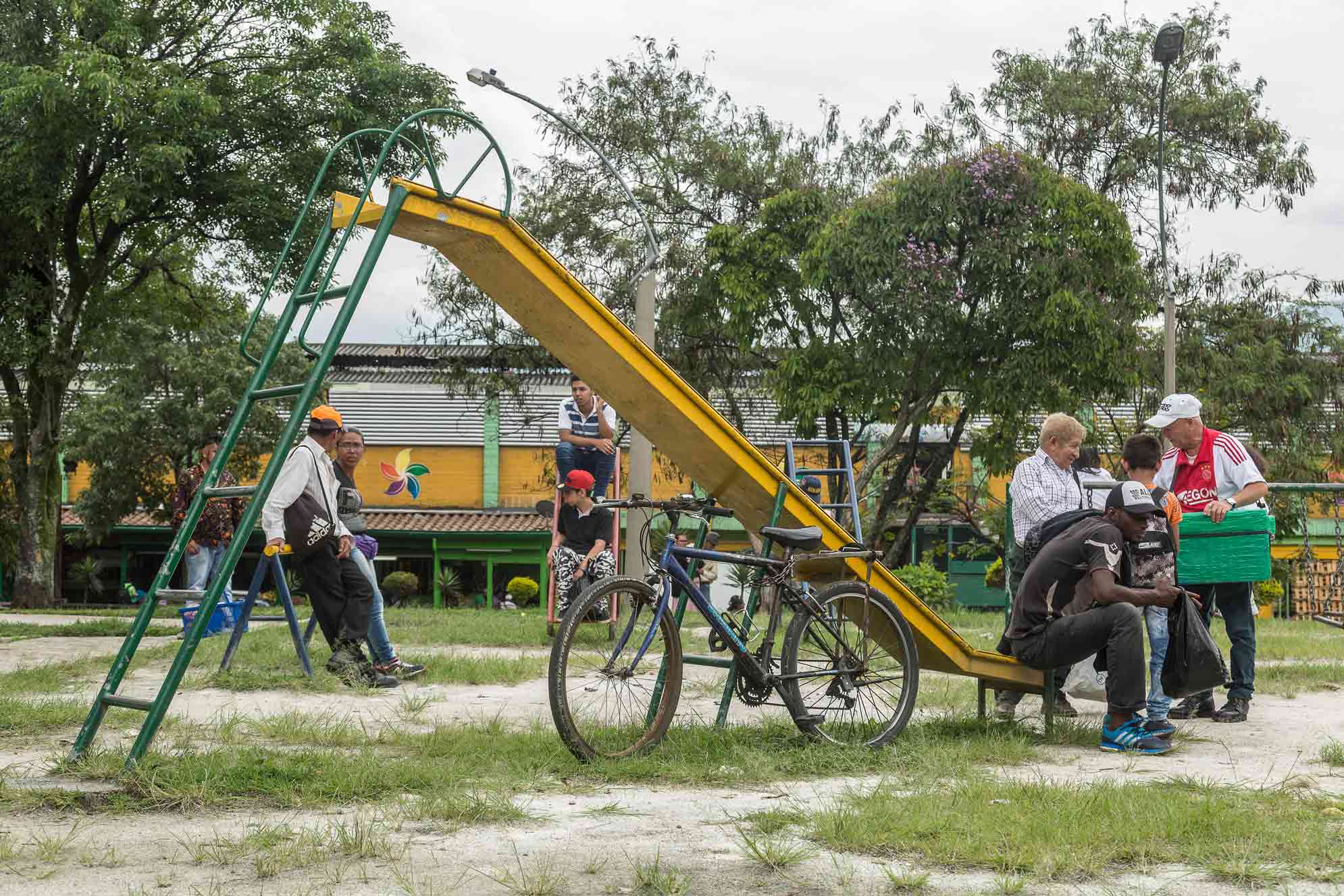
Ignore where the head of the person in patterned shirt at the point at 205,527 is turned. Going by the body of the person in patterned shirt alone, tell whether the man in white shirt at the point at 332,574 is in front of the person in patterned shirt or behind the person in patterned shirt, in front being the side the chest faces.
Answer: in front

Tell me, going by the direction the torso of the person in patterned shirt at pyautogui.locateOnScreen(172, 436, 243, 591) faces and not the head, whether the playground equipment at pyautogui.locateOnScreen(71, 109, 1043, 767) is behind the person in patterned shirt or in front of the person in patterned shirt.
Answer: in front

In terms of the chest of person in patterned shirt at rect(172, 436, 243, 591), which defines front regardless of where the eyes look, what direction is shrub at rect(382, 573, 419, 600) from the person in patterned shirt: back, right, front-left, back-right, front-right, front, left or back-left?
back-left

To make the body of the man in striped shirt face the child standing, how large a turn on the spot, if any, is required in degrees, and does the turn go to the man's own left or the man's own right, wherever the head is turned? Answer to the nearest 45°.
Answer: approximately 45° to the man's own left
